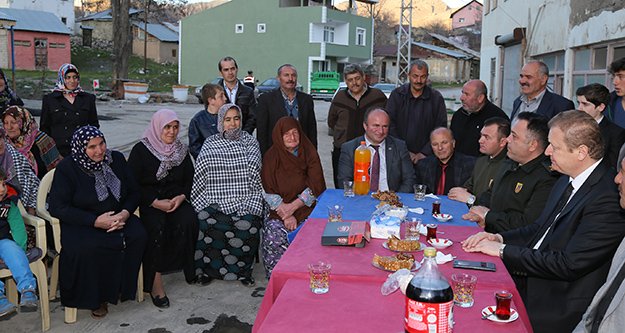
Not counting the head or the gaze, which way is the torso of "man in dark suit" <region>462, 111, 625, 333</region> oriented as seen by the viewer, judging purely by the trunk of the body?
to the viewer's left

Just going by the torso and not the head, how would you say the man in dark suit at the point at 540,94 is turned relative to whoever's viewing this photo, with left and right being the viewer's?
facing the viewer and to the left of the viewer

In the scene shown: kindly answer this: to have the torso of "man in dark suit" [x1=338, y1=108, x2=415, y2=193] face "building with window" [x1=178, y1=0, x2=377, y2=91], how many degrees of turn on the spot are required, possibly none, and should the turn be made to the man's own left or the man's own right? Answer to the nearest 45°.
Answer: approximately 180°

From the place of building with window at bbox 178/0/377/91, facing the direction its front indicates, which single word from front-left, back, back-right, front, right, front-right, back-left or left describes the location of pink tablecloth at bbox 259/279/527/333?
front-right

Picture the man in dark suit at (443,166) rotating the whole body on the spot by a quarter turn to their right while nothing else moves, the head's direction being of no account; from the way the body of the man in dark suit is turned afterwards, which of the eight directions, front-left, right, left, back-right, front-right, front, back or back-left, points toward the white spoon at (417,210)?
left

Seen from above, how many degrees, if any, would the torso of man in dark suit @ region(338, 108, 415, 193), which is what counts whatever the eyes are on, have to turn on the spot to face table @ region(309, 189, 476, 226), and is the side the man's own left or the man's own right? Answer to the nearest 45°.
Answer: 0° — they already face it

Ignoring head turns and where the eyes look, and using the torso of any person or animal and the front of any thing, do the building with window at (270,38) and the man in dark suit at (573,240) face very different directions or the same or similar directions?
very different directions

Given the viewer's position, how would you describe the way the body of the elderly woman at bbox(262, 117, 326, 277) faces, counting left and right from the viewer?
facing the viewer

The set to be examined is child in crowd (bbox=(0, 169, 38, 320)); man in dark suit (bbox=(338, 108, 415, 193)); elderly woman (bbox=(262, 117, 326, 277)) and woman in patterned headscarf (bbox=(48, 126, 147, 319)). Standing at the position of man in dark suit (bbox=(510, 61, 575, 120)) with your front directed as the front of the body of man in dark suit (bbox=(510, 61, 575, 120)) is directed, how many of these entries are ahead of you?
4

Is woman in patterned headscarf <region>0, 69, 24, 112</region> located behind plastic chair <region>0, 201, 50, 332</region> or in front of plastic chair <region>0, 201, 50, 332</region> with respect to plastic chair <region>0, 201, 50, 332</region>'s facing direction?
behind

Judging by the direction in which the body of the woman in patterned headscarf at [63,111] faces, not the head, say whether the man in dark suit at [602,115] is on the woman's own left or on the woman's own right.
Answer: on the woman's own left

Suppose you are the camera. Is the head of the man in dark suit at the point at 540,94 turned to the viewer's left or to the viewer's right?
to the viewer's left

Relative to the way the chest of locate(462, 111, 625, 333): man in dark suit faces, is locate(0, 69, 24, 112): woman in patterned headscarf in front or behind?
in front

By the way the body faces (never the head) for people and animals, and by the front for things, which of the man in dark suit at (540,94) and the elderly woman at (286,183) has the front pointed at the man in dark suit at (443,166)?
the man in dark suit at (540,94)

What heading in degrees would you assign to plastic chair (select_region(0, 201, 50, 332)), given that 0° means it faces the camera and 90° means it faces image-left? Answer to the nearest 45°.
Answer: approximately 315°

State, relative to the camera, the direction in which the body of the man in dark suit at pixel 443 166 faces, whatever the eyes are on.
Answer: toward the camera

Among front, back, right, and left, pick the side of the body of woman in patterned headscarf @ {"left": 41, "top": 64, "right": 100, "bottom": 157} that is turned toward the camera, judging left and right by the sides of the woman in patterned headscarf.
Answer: front

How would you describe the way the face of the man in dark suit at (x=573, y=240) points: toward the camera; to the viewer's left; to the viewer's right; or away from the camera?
to the viewer's left

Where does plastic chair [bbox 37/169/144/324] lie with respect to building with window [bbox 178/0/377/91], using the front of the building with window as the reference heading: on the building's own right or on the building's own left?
on the building's own right

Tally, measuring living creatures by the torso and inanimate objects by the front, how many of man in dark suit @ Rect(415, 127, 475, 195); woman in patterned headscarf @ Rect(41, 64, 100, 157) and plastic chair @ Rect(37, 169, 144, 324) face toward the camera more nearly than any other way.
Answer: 3

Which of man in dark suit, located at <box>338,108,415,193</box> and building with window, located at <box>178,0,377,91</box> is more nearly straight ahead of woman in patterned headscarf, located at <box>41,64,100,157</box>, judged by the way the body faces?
the man in dark suit
